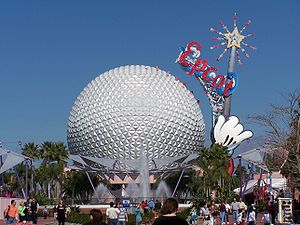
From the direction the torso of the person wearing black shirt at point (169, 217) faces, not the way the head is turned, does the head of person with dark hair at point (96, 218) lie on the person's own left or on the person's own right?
on the person's own left

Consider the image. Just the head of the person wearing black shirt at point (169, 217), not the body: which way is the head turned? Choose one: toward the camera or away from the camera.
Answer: away from the camera

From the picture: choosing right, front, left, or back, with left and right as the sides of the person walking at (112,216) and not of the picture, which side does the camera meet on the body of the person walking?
back

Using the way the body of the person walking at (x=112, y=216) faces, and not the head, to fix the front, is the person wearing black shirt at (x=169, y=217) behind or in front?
behind

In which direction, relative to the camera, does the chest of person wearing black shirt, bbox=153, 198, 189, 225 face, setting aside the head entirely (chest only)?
away from the camera
